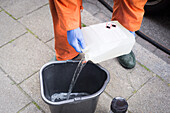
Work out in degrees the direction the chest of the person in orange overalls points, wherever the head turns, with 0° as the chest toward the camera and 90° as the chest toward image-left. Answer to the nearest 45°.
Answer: approximately 0°

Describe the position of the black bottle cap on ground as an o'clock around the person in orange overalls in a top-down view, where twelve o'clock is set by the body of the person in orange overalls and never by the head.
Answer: The black bottle cap on ground is roughly at 11 o'clock from the person in orange overalls.
